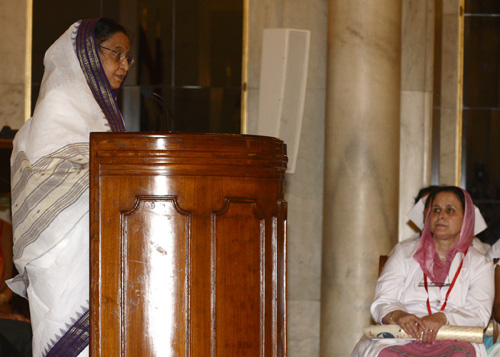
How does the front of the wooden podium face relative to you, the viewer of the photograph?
facing the viewer and to the right of the viewer

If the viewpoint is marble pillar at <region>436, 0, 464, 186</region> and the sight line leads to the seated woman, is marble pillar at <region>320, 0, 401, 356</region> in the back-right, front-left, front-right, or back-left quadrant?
front-right

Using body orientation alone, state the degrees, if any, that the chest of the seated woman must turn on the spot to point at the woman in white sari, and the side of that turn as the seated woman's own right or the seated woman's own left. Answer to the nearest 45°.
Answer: approximately 45° to the seated woman's own right

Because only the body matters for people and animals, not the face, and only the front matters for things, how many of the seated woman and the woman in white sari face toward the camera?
1

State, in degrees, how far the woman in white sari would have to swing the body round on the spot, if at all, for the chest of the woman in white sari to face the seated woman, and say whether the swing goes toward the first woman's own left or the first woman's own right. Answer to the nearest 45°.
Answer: approximately 45° to the first woman's own left

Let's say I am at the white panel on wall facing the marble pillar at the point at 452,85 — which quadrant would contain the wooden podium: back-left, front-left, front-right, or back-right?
back-right

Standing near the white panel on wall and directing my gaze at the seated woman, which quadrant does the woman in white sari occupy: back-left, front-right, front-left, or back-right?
front-right

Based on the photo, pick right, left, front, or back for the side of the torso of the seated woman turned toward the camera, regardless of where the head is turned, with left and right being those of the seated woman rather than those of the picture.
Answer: front

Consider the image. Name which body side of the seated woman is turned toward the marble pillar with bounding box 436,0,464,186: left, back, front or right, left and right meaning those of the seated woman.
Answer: back

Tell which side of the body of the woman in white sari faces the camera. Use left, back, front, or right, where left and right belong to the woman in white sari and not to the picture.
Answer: right

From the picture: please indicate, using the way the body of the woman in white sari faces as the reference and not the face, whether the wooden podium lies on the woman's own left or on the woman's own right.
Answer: on the woman's own right
